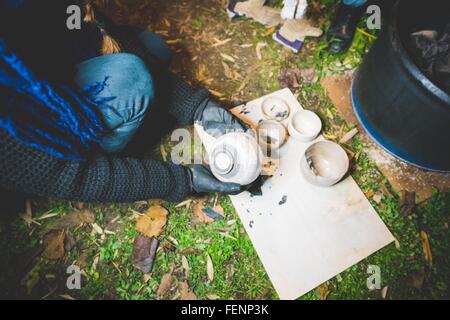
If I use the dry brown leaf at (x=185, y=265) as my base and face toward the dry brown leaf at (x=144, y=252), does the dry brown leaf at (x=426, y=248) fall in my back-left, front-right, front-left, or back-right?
back-right

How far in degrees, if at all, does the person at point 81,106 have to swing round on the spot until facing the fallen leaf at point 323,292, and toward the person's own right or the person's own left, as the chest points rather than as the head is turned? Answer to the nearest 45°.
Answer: approximately 45° to the person's own right

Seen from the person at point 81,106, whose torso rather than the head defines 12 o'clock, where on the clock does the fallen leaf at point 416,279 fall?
The fallen leaf is roughly at 1 o'clock from the person.

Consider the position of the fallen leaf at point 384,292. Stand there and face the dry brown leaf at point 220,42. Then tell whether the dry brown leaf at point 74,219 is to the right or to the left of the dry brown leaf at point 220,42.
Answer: left

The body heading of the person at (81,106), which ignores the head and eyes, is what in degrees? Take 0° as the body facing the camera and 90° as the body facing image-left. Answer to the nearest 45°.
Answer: approximately 270°
